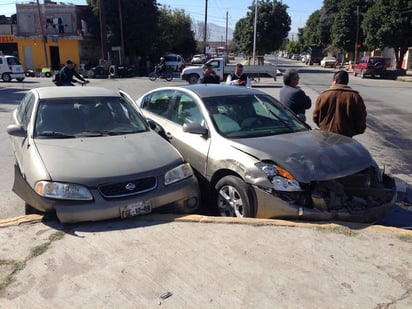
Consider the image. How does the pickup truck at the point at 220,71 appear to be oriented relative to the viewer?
to the viewer's left

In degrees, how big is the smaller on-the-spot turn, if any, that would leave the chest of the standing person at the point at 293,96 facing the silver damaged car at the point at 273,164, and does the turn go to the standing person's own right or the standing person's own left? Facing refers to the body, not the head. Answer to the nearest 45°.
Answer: approximately 135° to the standing person's own right

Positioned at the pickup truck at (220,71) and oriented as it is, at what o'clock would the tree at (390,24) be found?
The tree is roughly at 5 o'clock from the pickup truck.

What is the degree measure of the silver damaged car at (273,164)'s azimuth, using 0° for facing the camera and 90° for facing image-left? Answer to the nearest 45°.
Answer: approximately 315°

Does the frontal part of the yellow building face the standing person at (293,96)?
yes

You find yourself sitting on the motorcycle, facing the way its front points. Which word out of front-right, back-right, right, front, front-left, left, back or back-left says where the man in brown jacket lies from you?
left

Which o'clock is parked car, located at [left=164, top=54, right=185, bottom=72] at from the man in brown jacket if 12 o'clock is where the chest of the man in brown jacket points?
The parked car is roughly at 11 o'clock from the man in brown jacket.

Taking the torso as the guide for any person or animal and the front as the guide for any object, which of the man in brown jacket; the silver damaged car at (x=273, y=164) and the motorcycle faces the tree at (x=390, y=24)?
the man in brown jacket

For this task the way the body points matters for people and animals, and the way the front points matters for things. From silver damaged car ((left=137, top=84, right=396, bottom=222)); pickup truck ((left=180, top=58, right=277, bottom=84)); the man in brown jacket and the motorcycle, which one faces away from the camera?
the man in brown jacket

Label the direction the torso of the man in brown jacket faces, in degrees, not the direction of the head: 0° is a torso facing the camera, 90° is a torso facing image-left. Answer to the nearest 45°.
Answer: approximately 180°

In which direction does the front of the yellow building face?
toward the camera

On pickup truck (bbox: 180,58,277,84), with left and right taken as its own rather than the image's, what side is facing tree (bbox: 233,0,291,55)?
right

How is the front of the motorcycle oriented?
to the viewer's left

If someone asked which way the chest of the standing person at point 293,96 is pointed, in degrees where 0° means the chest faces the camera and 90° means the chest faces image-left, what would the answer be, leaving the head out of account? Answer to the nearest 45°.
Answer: approximately 225°
